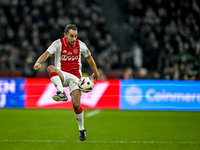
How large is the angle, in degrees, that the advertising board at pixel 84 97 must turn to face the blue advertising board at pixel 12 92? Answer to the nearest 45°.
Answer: approximately 90° to its right

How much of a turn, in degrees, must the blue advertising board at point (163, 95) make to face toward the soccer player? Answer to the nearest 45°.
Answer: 0° — it already faces them

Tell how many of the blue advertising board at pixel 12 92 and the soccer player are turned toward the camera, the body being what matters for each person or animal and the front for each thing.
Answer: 2

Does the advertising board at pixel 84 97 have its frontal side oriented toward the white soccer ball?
yes

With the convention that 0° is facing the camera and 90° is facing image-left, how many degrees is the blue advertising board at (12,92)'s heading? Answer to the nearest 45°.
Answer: approximately 0°
